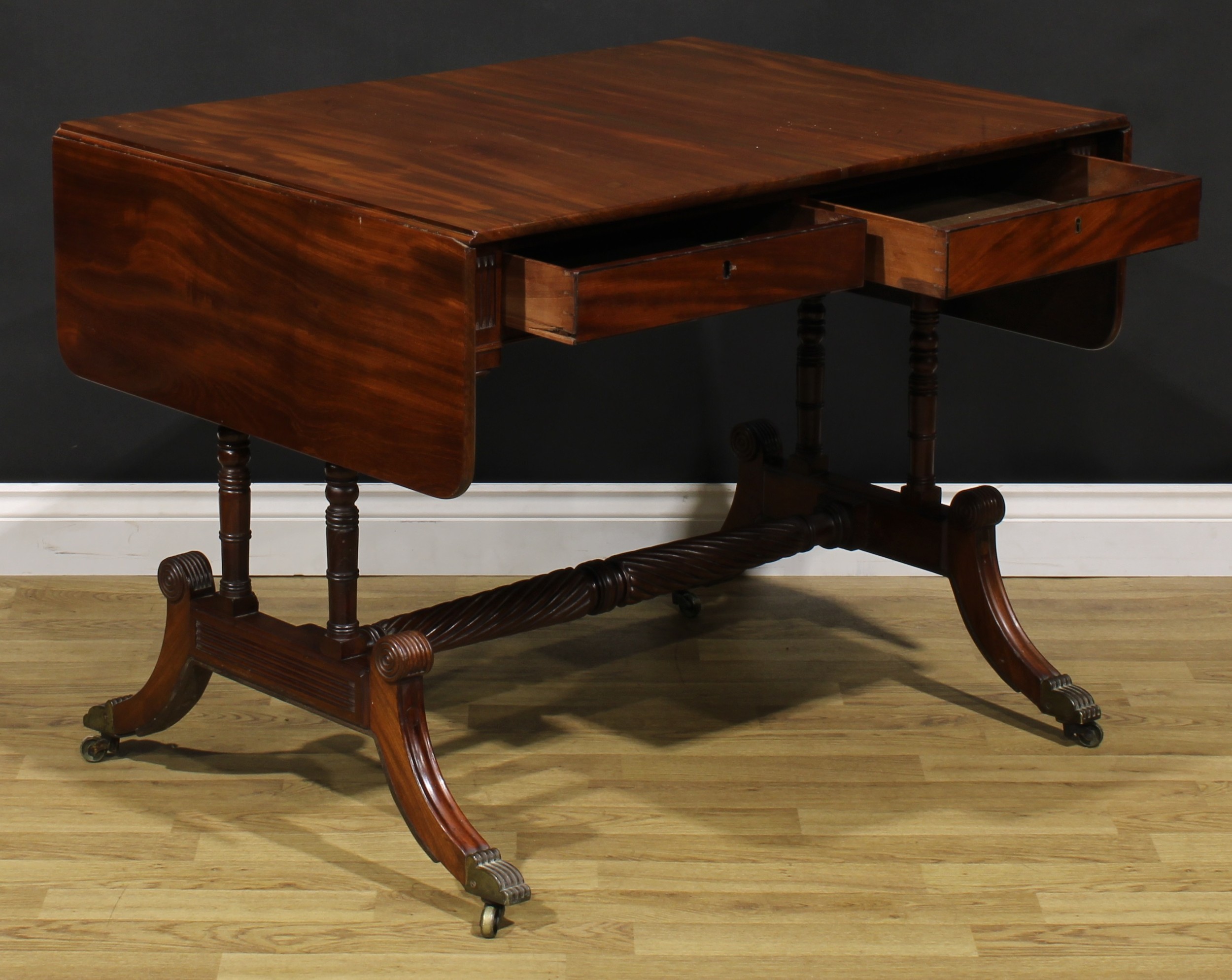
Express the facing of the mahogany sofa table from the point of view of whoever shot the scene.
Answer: facing the viewer and to the right of the viewer
